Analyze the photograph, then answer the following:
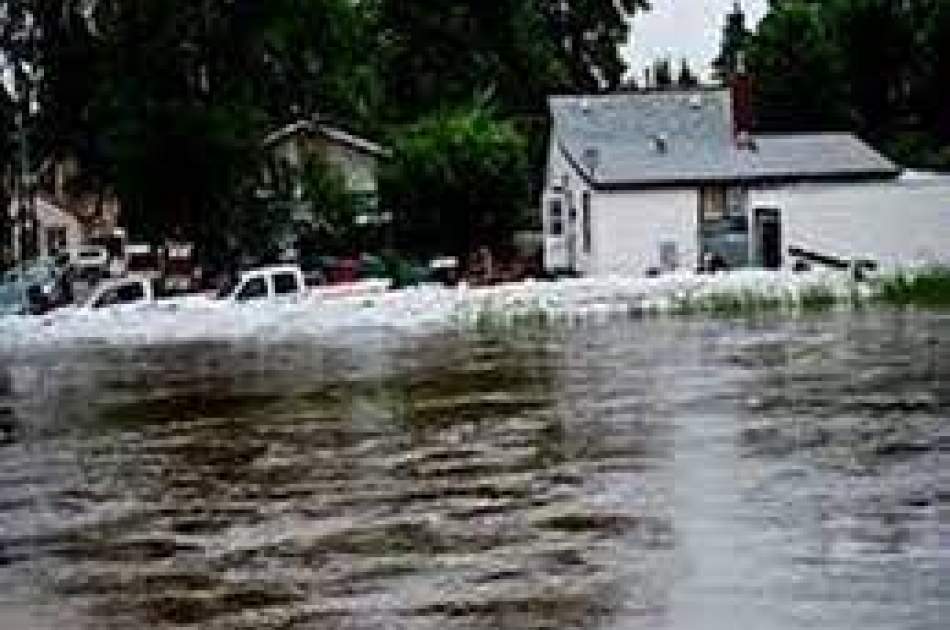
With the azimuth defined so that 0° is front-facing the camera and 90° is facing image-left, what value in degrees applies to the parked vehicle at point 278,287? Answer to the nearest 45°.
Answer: approximately 90°

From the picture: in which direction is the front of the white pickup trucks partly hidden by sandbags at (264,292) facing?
to the viewer's left
